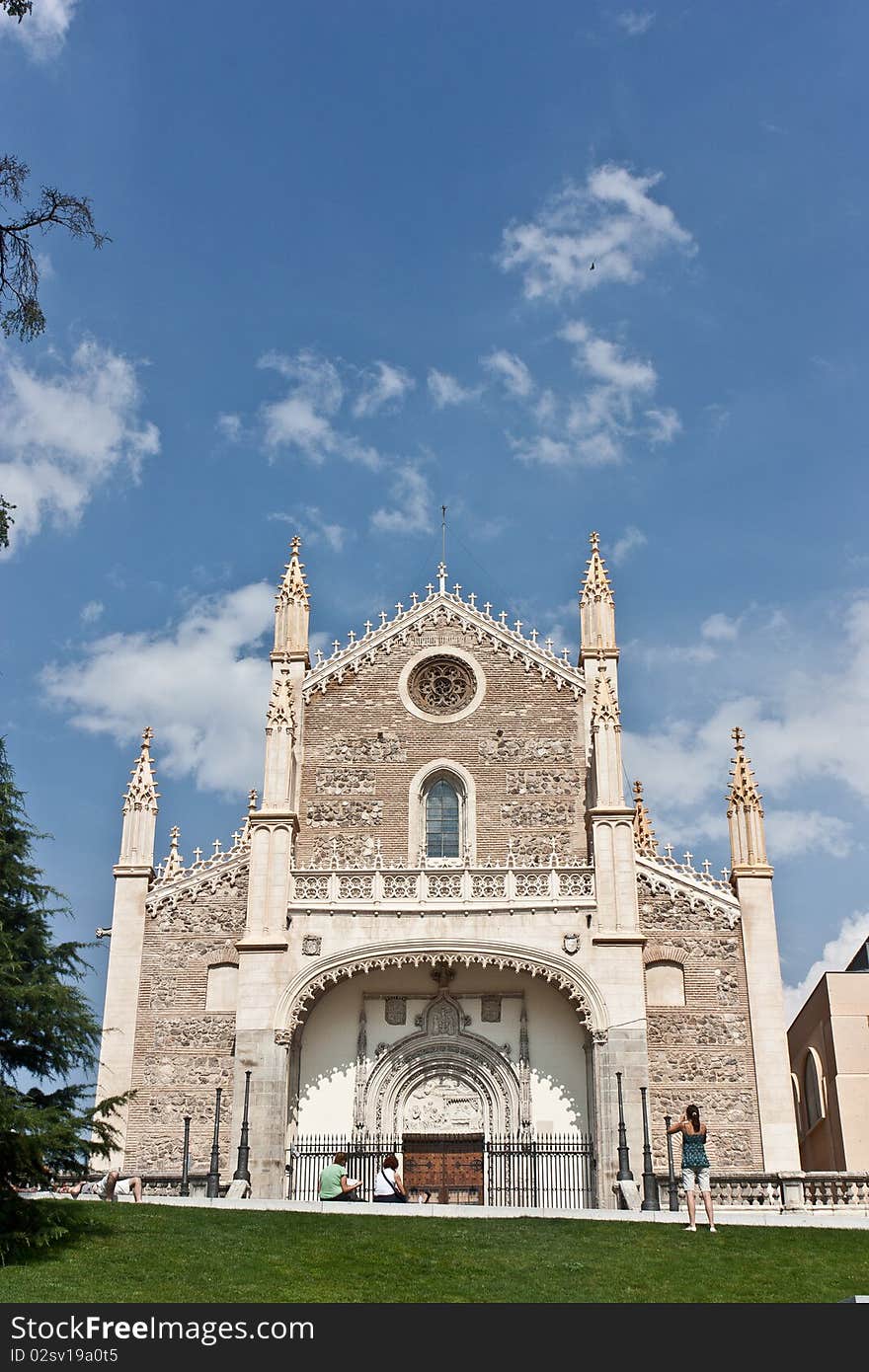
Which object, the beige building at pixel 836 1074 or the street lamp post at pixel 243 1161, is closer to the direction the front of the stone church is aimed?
the street lamp post

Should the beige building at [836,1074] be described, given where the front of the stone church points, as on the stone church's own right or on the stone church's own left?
on the stone church's own left

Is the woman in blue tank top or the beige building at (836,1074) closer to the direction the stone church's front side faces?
the woman in blue tank top

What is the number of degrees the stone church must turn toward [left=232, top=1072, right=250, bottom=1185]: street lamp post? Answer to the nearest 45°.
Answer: approximately 45° to its right

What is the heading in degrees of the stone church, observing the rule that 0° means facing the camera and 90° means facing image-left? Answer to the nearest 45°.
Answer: approximately 0°

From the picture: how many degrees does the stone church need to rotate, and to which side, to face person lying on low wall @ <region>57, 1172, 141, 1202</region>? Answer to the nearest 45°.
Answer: approximately 45° to its right

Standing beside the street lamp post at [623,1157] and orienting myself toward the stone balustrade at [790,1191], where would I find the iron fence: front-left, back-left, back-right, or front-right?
back-left

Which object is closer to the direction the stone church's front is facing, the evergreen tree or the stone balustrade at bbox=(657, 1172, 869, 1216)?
the evergreen tree

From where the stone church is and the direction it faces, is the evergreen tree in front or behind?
in front

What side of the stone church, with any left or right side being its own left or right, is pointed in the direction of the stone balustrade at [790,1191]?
left
